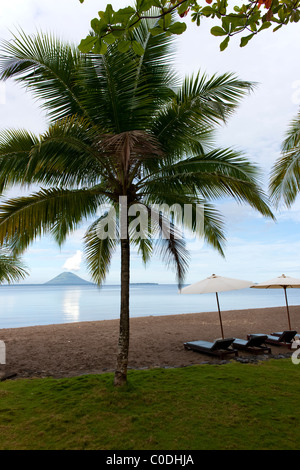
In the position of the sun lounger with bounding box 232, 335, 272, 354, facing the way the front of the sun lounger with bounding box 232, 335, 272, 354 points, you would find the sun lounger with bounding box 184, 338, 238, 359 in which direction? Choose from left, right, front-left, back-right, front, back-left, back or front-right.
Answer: left

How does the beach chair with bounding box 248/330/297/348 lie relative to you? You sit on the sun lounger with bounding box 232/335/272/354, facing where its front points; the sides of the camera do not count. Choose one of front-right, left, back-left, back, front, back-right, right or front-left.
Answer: right

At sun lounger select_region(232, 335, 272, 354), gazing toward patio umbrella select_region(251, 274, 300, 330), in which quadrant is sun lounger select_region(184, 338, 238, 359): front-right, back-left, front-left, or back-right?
back-left

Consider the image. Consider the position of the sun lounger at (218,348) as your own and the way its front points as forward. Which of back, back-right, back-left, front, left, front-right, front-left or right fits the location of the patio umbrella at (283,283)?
right

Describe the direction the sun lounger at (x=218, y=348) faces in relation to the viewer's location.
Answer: facing away from the viewer and to the left of the viewer

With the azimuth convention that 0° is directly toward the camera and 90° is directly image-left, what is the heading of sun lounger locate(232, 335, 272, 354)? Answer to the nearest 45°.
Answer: approximately 135°

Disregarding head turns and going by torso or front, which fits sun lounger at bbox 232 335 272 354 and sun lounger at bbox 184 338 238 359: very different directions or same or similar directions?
same or similar directions

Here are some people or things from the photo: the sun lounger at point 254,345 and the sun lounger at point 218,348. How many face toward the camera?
0

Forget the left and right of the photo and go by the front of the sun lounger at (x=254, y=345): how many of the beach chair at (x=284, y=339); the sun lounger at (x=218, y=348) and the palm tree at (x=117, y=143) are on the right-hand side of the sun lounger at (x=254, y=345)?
1

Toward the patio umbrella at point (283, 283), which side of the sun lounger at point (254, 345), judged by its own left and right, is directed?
right
